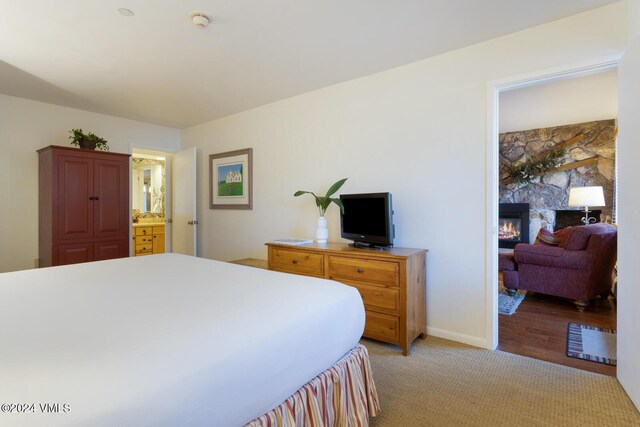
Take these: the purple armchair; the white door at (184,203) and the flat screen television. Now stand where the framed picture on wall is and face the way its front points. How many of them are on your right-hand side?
1

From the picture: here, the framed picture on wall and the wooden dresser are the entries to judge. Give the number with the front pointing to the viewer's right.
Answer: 0

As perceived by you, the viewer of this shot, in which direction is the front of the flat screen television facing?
facing the viewer and to the left of the viewer

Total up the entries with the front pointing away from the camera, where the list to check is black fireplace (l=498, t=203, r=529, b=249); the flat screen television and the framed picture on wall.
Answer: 0

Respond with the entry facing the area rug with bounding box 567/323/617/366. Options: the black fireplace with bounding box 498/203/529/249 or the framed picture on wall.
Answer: the black fireplace

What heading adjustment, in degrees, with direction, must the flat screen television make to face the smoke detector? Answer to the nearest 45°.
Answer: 0° — it already faces it

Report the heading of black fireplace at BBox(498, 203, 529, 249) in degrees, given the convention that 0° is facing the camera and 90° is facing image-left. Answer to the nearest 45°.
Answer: approximately 0°

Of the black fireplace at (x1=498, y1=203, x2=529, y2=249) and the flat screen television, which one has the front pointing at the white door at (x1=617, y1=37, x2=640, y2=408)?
the black fireplace

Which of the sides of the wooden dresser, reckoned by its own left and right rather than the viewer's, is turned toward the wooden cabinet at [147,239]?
right

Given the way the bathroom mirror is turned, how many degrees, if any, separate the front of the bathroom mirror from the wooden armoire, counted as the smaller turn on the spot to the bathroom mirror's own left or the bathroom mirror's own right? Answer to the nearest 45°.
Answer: approximately 45° to the bathroom mirror's own right
